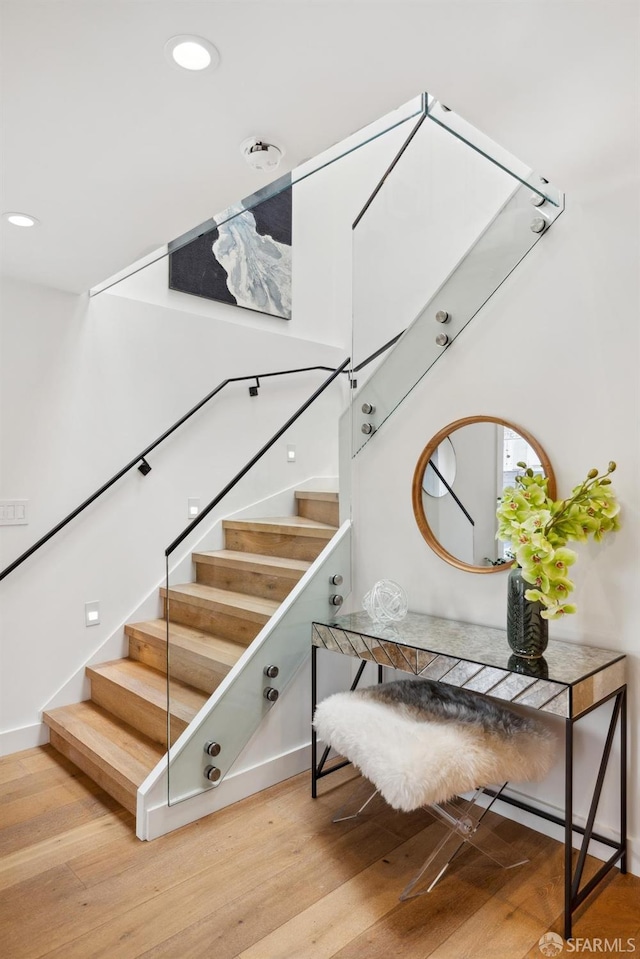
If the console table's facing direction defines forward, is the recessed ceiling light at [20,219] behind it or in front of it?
in front

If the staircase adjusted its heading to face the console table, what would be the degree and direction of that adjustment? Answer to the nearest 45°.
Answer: approximately 90° to its left

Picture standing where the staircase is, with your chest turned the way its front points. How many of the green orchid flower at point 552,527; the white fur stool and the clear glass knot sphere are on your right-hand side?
0

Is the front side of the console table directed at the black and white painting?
no

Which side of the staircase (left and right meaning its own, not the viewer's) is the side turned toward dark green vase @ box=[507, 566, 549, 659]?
left

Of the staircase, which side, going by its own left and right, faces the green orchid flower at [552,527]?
left

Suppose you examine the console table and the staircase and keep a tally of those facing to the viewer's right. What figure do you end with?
0

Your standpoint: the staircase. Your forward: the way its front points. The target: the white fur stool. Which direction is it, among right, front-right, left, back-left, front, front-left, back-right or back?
left

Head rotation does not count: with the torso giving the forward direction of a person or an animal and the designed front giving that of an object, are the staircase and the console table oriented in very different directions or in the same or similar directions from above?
same or similar directions

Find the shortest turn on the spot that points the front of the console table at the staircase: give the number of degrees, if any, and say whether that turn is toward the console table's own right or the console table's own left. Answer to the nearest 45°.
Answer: approximately 45° to the console table's own right

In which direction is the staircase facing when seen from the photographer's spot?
facing the viewer and to the left of the viewer

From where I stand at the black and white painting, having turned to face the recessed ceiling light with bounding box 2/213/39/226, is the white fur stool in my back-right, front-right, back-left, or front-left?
front-left
